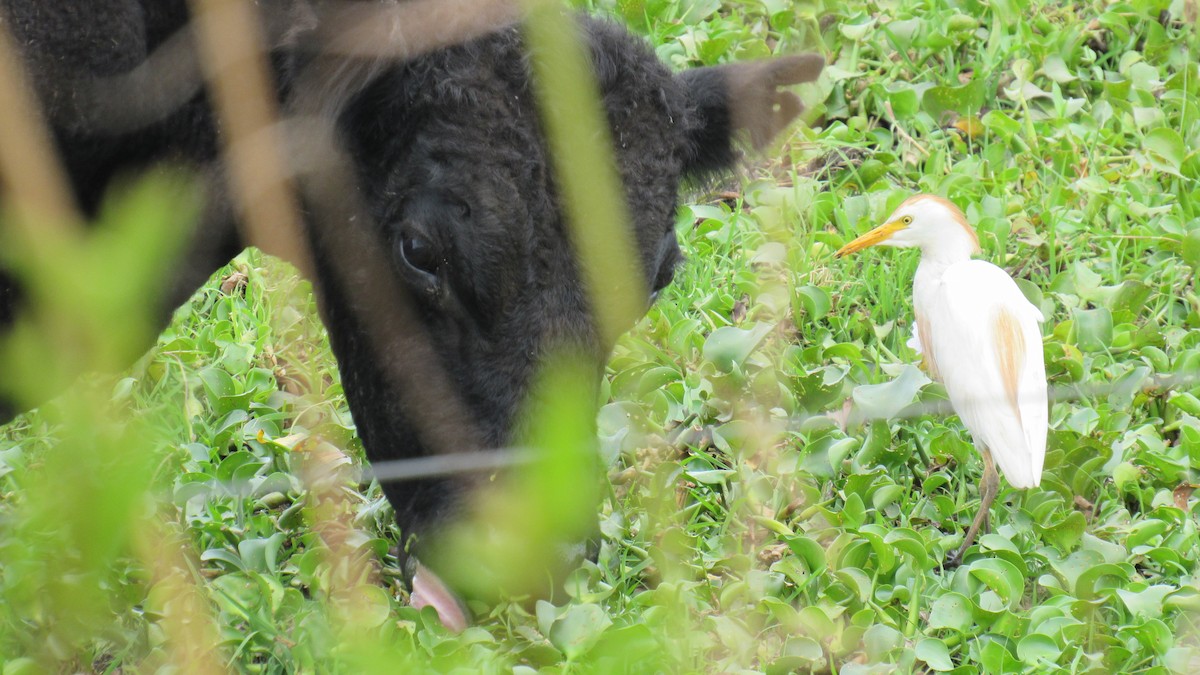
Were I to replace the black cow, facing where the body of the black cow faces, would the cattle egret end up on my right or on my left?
on my left
